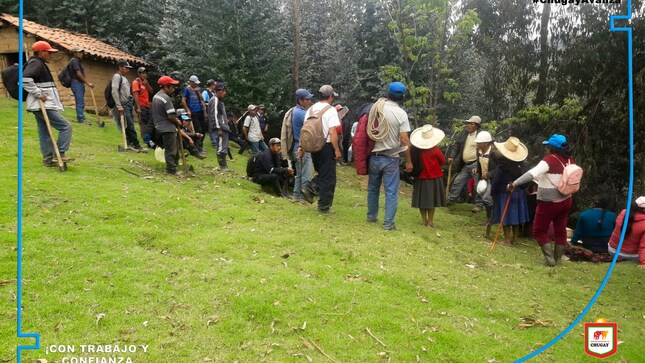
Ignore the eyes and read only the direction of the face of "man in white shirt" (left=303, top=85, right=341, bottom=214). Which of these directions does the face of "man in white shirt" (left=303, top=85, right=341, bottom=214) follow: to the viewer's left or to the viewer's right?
to the viewer's right

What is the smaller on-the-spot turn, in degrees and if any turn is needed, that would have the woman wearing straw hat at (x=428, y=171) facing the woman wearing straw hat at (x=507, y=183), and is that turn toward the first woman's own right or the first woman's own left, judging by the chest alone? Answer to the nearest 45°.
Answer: approximately 90° to the first woman's own right

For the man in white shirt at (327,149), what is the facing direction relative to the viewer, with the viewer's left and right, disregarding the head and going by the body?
facing away from the viewer and to the right of the viewer

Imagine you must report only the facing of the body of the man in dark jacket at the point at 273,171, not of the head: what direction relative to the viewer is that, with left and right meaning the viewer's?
facing to the right of the viewer

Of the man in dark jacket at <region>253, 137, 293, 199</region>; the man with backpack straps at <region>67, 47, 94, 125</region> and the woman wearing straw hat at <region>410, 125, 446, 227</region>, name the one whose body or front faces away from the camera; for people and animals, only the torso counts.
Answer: the woman wearing straw hat

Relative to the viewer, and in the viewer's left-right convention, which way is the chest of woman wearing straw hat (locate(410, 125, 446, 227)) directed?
facing away from the viewer

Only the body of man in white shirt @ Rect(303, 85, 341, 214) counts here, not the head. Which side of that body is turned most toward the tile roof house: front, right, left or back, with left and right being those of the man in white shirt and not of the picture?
left

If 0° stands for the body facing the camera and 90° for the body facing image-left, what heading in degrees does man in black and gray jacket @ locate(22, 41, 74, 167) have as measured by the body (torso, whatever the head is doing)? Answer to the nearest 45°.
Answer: approximately 270°

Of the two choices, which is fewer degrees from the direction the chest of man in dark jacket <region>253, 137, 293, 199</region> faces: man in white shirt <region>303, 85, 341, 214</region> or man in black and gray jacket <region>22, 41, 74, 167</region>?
the man in white shirt

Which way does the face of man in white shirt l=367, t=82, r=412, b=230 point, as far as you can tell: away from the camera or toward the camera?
away from the camera
